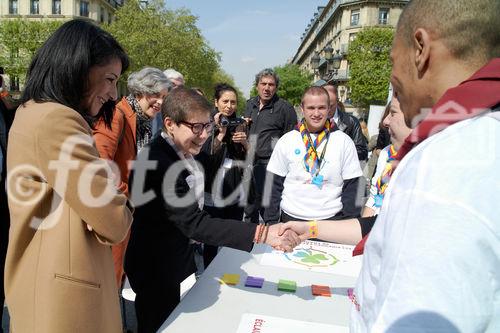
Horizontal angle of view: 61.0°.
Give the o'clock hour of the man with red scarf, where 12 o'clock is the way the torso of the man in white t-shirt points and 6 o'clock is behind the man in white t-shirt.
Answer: The man with red scarf is roughly at 12 o'clock from the man in white t-shirt.

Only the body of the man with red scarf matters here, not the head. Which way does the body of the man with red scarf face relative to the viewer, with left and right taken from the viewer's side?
facing away from the viewer and to the left of the viewer

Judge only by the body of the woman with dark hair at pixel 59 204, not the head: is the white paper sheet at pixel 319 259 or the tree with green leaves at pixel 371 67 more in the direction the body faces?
the white paper sheet

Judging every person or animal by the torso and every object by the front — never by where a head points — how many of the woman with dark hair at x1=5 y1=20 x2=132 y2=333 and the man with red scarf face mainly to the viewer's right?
1

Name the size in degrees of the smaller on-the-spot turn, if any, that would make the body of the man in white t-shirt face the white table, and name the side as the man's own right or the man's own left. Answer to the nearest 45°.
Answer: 0° — they already face it

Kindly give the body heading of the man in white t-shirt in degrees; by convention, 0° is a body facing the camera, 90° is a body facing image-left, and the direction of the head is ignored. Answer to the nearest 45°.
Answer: approximately 0°

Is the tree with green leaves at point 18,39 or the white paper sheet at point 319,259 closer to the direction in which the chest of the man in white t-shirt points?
the white paper sheet

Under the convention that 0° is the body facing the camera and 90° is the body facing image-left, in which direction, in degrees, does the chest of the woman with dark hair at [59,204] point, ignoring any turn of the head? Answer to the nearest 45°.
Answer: approximately 270°

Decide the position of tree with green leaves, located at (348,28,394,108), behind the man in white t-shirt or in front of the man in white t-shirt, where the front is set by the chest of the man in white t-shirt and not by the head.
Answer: behind
